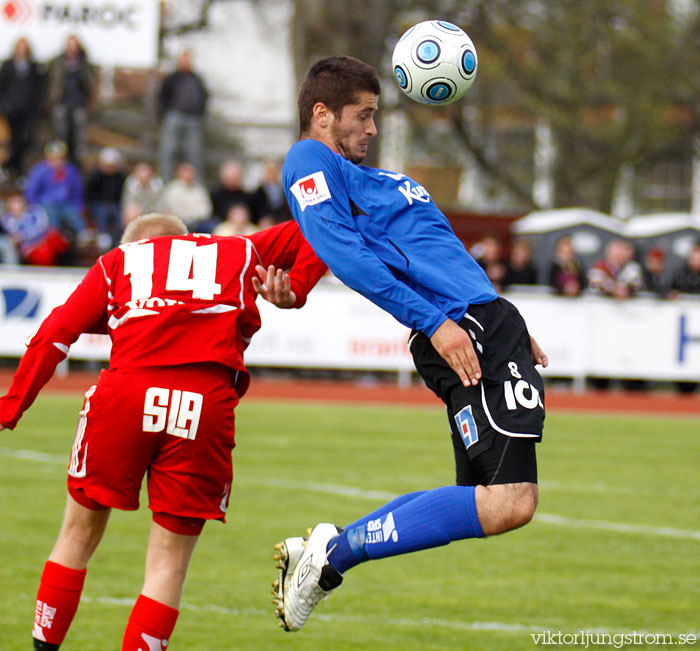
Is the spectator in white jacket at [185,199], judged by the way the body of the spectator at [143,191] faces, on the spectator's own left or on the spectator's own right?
on the spectator's own left

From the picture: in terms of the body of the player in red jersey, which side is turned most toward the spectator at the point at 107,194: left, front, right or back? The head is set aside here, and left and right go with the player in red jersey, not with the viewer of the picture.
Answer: front

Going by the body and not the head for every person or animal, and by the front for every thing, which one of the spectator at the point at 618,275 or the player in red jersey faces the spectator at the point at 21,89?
the player in red jersey

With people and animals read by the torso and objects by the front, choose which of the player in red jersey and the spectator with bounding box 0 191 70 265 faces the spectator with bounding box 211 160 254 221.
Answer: the player in red jersey

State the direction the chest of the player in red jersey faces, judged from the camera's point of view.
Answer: away from the camera

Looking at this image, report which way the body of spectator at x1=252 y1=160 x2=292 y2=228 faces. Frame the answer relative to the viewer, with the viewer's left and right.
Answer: facing the viewer

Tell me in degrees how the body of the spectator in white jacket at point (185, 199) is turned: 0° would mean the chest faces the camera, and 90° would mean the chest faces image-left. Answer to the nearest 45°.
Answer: approximately 0°

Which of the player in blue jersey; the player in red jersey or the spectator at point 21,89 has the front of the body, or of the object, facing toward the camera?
the spectator

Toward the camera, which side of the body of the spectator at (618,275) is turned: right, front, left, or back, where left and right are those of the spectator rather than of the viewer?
front

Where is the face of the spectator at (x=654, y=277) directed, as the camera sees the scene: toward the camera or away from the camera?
toward the camera

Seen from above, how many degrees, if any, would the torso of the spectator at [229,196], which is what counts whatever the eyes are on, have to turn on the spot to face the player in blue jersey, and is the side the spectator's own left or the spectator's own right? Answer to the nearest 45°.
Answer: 0° — they already face them

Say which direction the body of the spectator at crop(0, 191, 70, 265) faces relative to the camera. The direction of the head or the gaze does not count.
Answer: toward the camera

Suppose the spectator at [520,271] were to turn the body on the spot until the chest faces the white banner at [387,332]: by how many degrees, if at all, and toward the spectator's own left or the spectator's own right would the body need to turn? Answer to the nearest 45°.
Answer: approximately 45° to the spectator's own right

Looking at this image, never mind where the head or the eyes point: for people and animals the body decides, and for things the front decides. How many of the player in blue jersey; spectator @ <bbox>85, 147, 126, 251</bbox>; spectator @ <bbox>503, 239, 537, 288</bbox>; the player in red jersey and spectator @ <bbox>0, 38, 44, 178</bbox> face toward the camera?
3

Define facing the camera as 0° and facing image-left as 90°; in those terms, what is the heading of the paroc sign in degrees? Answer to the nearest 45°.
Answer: approximately 0°

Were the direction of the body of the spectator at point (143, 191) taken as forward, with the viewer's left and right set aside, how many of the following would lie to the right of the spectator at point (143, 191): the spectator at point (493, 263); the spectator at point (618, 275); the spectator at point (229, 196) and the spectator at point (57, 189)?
1
